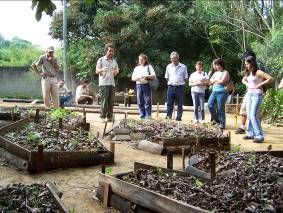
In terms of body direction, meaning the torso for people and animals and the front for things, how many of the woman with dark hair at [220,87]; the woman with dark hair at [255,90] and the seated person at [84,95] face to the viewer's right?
0

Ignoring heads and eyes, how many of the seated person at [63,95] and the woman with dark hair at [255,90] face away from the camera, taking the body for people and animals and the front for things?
0

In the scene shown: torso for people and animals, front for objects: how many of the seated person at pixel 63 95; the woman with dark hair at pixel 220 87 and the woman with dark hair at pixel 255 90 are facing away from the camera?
0

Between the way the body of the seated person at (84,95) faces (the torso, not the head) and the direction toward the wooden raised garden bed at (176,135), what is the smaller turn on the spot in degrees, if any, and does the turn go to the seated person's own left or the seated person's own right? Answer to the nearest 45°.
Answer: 0° — they already face it

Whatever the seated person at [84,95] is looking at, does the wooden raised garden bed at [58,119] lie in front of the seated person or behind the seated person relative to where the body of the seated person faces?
in front

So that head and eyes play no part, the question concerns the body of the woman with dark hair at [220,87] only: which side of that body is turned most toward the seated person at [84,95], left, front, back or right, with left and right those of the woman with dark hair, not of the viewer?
right

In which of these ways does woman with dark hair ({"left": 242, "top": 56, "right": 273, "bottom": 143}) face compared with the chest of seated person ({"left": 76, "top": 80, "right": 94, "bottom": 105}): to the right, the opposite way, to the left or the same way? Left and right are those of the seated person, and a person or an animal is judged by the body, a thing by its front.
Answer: to the right

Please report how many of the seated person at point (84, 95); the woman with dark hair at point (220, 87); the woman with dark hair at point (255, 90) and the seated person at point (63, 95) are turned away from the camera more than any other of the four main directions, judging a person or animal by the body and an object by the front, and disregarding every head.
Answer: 0

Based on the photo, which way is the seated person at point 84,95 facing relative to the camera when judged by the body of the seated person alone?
toward the camera

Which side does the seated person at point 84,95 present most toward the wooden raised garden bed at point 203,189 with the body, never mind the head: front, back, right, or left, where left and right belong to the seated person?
front

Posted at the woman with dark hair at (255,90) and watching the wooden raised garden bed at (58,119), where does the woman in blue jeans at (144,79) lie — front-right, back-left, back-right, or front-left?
front-right

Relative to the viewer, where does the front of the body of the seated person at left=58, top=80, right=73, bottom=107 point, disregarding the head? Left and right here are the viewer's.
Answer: facing the viewer and to the right of the viewer

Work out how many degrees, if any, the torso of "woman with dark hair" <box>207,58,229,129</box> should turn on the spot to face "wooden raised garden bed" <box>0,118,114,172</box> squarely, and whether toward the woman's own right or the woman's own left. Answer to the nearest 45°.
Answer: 0° — they already face it

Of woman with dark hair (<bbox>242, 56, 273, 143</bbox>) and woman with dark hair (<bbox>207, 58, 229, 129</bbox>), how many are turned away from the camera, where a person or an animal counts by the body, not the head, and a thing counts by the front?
0

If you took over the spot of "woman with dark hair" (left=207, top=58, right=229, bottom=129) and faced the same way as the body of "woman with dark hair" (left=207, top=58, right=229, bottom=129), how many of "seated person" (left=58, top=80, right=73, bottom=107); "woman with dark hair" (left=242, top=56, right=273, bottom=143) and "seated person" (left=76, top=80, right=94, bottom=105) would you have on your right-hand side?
2

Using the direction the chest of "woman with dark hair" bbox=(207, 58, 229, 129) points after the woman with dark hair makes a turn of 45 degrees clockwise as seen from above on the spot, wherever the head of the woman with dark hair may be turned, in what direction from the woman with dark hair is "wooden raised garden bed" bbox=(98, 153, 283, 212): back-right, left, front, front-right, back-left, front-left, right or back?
left
